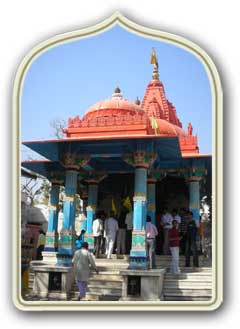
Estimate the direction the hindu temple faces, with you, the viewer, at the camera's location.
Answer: facing the viewer and to the left of the viewer
